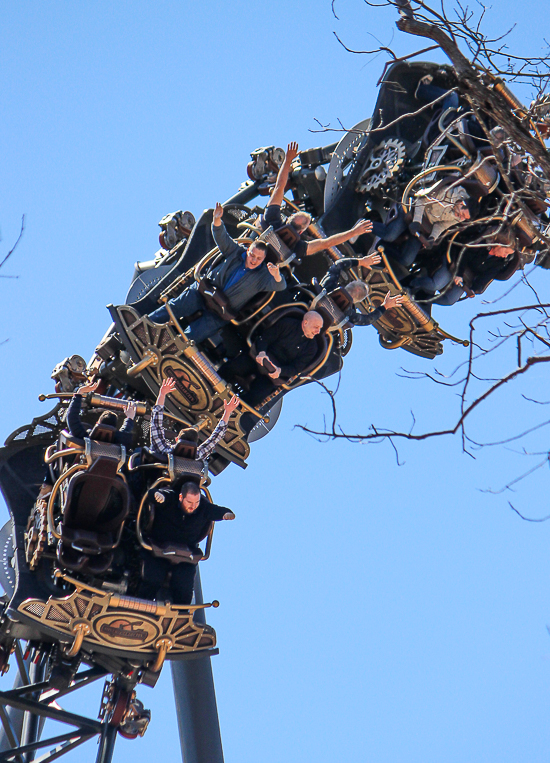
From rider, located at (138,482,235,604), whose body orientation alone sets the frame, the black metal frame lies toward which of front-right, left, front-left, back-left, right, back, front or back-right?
back-right

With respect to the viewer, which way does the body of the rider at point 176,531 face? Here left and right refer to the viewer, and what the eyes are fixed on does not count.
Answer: facing the viewer
